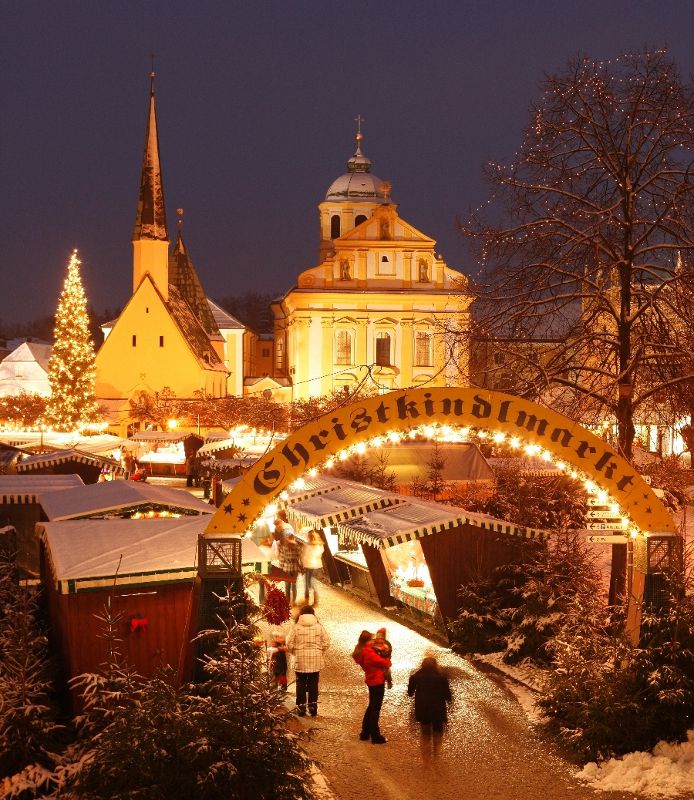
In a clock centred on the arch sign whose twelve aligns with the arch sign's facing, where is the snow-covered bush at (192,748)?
The snow-covered bush is roughly at 1 o'clock from the arch sign.

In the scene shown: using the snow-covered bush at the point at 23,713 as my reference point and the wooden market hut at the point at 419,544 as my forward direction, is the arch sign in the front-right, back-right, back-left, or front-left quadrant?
front-right

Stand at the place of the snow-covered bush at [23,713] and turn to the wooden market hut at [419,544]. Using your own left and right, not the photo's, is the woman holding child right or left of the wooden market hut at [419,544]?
right

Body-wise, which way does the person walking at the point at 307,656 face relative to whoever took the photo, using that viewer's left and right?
facing away from the viewer

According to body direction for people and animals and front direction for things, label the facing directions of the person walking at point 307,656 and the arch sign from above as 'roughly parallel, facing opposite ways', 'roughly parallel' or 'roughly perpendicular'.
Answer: roughly parallel, facing opposite ways

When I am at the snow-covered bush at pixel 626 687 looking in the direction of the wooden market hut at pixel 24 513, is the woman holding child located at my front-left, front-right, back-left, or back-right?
front-left

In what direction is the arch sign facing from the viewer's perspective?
toward the camera

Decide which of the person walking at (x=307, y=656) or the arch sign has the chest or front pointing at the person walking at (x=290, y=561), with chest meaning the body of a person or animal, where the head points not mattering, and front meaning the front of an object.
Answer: the person walking at (x=307, y=656)

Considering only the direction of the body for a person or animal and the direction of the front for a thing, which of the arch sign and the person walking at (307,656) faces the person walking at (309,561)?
the person walking at (307,656)

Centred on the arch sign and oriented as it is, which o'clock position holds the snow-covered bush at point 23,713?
The snow-covered bush is roughly at 2 o'clock from the arch sign.

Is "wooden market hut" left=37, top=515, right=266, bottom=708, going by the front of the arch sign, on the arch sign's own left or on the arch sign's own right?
on the arch sign's own right

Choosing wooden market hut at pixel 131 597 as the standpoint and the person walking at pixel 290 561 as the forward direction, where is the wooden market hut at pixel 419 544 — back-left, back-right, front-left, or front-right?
front-right
